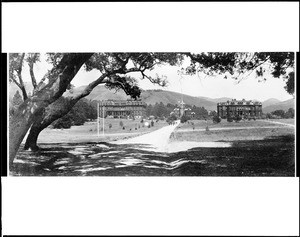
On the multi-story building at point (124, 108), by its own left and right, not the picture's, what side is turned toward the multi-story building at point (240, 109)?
left

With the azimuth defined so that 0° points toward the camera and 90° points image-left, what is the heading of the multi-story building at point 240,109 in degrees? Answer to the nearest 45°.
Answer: approximately 0°

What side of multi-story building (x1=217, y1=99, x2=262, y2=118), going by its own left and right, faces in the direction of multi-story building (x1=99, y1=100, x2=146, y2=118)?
right

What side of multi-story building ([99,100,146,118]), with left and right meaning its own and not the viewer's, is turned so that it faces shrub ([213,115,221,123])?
left

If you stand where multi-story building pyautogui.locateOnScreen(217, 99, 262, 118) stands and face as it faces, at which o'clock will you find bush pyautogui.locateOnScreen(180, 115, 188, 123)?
The bush is roughly at 3 o'clock from the multi-story building.
